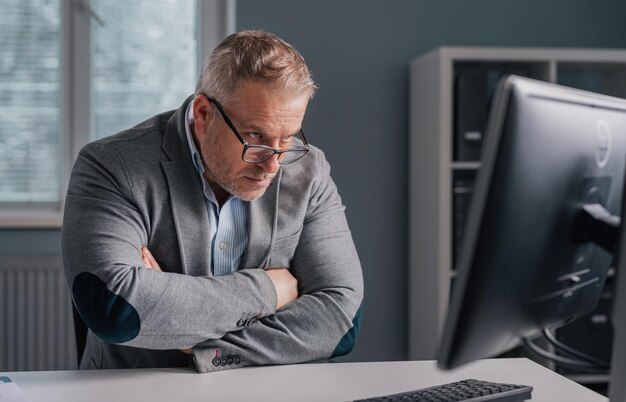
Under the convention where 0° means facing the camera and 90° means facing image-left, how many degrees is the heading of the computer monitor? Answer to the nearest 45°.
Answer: approximately 135°

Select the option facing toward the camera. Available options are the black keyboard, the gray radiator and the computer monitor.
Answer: the gray radiator

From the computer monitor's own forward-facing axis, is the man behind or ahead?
ahead

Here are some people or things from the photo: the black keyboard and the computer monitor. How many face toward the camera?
0

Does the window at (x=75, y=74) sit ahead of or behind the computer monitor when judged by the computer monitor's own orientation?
ahead

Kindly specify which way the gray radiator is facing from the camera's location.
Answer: facing the viewer

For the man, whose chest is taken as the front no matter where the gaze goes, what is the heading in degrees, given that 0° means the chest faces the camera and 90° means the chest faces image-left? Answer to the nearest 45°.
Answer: approximately 315°

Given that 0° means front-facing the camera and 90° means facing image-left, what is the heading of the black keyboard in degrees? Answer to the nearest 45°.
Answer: approximately 135°

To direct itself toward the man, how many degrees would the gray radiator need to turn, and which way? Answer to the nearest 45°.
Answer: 0° — it already faces them

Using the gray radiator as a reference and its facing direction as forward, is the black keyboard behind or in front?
in front

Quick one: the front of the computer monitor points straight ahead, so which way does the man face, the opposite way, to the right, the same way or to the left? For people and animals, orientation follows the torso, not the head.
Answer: the opposite way

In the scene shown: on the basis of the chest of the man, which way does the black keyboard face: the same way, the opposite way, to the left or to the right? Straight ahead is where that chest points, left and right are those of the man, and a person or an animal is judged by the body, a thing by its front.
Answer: the opposite way

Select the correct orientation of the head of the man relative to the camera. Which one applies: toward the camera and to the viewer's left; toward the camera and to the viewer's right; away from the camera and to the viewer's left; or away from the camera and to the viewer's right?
toward the camera and to the viewer's right

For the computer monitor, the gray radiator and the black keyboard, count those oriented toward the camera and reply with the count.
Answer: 1
